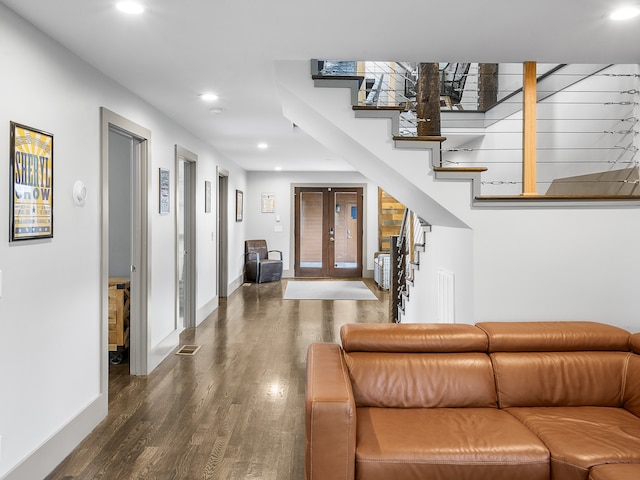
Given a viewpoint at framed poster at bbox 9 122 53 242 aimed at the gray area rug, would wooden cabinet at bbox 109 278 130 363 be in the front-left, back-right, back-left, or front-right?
front-left

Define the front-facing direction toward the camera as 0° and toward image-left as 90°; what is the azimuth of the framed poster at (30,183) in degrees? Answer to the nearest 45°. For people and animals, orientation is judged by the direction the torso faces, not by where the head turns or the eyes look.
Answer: approximately 315°

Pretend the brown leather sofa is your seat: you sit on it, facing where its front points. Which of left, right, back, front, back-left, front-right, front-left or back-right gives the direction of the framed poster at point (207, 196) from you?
back-right

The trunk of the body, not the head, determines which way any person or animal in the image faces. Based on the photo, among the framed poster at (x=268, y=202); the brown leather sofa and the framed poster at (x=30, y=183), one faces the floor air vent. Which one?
the framed poster at (x=268, y=202)

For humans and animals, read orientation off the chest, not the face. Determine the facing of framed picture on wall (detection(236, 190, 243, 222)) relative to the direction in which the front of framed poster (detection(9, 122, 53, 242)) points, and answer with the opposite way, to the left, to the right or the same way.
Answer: the same way

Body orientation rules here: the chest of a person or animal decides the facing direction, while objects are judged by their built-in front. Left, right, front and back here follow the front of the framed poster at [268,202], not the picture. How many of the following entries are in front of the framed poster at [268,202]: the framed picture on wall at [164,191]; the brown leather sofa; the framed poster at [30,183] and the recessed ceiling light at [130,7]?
4

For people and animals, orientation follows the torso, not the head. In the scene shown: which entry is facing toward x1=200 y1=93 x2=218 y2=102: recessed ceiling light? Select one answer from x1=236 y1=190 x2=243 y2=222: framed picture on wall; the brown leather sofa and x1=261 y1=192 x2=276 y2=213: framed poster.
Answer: the framed poster

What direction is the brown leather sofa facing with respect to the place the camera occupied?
facing the viewer

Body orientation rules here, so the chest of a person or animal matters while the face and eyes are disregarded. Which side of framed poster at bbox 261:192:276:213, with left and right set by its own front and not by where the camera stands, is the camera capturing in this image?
front

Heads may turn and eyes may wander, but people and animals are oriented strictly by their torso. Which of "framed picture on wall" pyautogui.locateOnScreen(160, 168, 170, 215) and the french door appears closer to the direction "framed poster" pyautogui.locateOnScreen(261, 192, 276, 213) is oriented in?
the framed picture on wall

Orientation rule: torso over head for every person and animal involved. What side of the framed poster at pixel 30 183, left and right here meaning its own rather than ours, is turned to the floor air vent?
left

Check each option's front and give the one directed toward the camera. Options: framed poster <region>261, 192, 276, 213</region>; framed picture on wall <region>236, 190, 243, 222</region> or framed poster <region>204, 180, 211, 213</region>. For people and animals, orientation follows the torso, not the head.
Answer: framed poster <region>261, 192, 276, 213</region>

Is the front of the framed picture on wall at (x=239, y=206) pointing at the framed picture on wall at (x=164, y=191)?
no

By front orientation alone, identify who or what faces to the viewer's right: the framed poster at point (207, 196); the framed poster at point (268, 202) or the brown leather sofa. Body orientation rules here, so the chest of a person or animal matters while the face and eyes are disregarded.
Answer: the framed poster at point (207, 196)

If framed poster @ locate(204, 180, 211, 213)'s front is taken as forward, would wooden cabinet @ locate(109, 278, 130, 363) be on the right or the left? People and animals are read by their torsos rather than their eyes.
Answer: on its right

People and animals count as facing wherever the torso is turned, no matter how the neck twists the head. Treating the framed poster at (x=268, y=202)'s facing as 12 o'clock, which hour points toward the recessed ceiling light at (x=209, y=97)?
The recessed ceiling light is roughly at 12 o'clock from the framed poster.

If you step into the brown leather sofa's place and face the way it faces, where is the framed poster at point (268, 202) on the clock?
The framed poster is roughly at 5 o'clock from the brown leather sofa.

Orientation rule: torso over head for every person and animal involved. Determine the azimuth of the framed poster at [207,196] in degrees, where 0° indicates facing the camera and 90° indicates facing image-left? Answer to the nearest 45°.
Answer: approximately 270°
